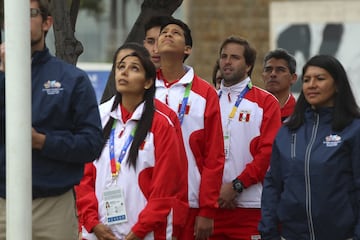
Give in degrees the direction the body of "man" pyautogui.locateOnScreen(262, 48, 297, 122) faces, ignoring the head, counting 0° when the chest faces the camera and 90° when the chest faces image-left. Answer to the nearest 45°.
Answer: approximately 45°

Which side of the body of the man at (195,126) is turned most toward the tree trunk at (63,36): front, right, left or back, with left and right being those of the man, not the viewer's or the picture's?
right

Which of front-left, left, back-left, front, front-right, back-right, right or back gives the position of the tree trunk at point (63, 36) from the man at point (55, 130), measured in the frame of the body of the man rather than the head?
back-right

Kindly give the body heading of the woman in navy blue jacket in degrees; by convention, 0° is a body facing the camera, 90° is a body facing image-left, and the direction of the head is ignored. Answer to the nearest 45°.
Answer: approximately 45°

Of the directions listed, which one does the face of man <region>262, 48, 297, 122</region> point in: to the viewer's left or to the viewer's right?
to the viewer's left
